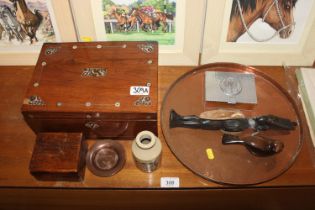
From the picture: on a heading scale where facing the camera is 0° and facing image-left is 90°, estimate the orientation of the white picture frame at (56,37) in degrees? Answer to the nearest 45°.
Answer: approximately 0°

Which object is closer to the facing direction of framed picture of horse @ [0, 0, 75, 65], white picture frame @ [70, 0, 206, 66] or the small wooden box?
the small wooden box

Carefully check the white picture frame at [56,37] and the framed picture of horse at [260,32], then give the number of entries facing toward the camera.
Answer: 2

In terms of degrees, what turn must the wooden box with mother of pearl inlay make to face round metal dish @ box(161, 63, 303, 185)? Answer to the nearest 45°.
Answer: approximately 45° to its left

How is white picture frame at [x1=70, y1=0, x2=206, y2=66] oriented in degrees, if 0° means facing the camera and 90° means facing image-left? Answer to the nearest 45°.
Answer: approximately 0°
